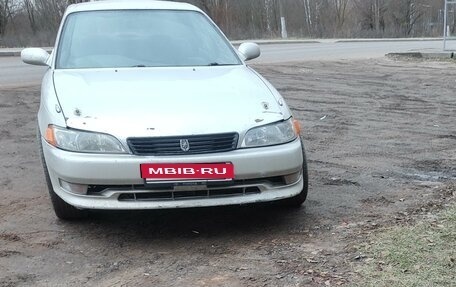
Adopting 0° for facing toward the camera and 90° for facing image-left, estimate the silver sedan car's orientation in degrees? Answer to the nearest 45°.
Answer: approximately 0°

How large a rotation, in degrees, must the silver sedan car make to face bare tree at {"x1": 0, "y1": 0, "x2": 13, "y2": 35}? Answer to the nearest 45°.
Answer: approximately 180°
